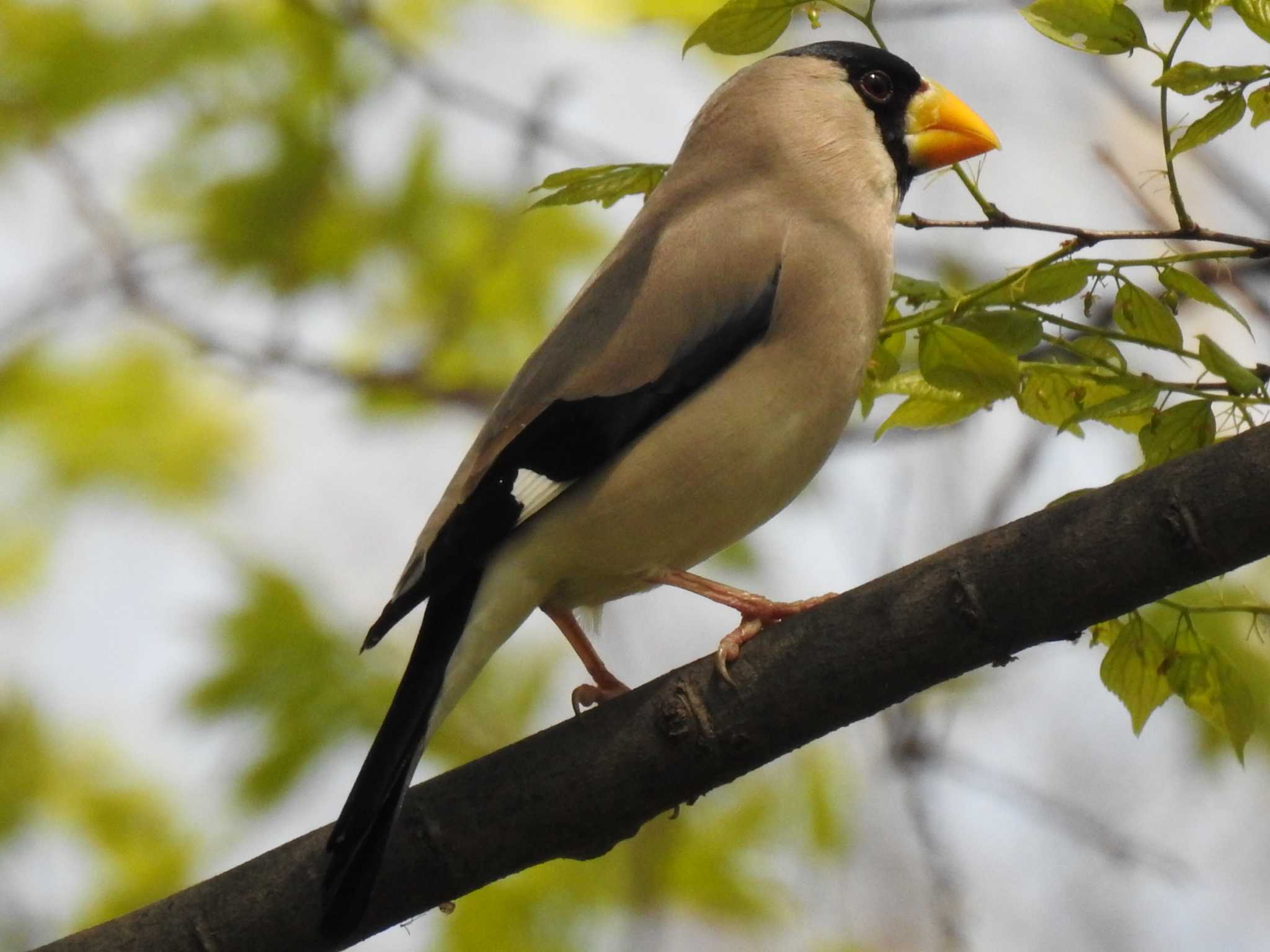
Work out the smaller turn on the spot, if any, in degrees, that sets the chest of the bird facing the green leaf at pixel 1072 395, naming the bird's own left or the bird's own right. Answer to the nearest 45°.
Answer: approximately 45° to the bird's own right

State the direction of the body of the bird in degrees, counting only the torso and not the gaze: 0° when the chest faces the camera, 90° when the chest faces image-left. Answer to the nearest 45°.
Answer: approximately 270°

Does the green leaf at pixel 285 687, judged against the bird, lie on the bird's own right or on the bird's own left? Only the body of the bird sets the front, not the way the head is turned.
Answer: on the bird's own left
